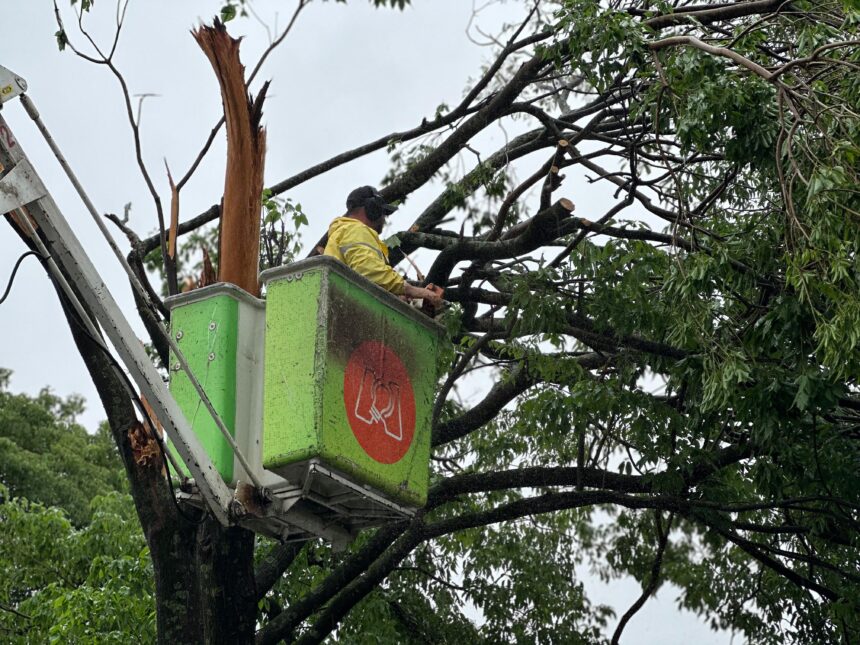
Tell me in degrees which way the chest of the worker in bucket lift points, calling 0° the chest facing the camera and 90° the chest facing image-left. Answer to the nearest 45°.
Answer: approximately 270°

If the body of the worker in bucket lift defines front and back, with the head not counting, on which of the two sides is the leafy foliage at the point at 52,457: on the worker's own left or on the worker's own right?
on the worker's own left

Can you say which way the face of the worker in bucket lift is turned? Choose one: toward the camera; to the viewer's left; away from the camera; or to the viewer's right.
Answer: to the viewer's right
